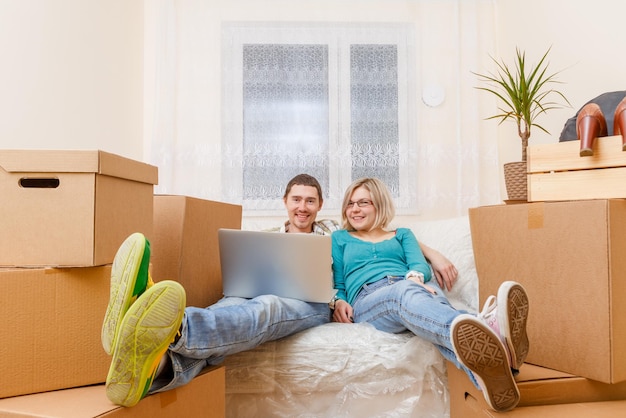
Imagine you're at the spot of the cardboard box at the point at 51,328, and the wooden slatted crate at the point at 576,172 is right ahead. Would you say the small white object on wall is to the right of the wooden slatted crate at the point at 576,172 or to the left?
left

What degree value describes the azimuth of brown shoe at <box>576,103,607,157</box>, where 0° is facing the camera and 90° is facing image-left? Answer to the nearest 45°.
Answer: approximately 180°

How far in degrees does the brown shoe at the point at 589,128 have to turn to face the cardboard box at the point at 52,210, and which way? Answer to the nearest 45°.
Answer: approximately 135° to its left

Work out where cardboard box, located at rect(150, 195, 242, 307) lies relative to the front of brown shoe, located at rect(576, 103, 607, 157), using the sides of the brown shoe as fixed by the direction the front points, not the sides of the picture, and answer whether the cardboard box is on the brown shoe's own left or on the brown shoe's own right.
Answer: on the brown shoe's own left

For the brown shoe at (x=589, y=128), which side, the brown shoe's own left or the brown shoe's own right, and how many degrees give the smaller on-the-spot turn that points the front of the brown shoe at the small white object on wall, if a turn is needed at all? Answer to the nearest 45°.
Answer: approximately 45° to the brown shoe's own left
